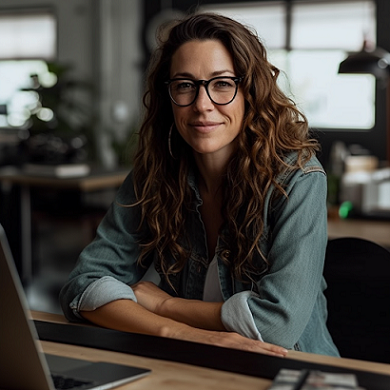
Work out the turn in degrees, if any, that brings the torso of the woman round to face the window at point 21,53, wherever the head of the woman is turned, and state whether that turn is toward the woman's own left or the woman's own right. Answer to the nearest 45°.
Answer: approximately 135° to the woman's own right

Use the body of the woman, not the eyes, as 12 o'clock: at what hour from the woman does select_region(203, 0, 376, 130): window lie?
The window is roughly at 5 o'clock from the woman.

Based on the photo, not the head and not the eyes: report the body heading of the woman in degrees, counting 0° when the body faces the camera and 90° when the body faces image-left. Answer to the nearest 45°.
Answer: approximately 45°

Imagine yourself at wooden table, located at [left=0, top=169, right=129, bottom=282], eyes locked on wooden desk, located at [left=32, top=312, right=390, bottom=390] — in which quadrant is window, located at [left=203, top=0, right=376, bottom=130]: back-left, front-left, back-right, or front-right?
back-left

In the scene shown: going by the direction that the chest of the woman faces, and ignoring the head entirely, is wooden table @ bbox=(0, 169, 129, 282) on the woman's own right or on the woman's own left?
on the woman's own right
